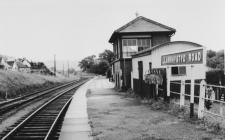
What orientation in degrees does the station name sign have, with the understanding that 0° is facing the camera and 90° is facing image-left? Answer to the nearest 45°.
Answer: approximately 45°

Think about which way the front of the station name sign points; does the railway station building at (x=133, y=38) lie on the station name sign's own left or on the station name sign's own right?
on the station name sign's own right

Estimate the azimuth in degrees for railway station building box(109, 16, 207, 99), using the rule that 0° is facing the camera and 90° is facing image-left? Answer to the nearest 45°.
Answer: approximately 45°
